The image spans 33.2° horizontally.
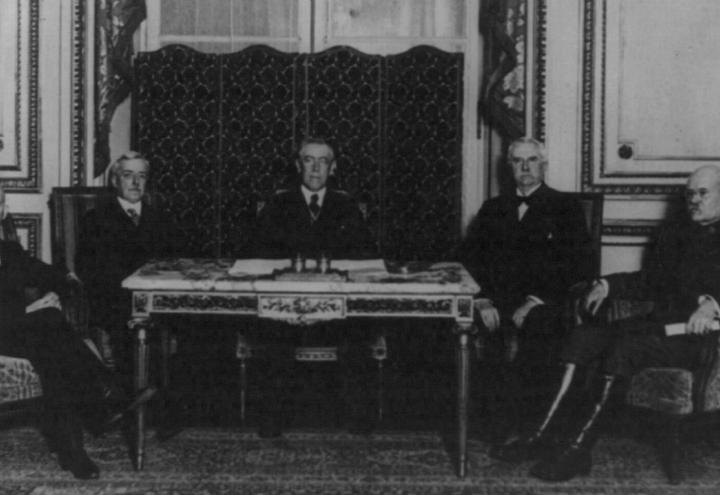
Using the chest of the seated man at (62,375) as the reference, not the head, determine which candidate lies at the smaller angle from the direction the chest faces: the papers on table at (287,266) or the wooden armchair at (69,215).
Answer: the papers on table

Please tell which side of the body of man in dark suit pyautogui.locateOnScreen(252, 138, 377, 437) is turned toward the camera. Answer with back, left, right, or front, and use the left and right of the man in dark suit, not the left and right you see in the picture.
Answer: front

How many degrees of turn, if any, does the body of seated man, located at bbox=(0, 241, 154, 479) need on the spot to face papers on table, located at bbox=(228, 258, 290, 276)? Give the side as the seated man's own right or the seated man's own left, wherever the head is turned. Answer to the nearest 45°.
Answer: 0° — they already face it

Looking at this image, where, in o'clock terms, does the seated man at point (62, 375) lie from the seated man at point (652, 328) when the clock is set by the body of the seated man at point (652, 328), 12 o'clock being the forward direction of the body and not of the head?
the seated man at point (62, 375) is roughly at 1 o'clock from the seated man at point (652, 328).

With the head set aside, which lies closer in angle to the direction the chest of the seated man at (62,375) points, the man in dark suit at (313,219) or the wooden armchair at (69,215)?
the man in dark suit

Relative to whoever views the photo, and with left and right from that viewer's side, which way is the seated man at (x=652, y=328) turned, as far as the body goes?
facing the viewer and to the left of the viewer

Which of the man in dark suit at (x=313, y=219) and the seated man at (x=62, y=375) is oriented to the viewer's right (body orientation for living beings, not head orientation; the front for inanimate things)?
the seated man

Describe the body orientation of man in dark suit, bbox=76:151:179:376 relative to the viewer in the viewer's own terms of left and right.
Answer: facing the viewer and to the right of the viewer

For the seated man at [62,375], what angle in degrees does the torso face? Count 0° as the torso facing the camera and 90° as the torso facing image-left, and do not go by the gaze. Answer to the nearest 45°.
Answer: approximately 270°

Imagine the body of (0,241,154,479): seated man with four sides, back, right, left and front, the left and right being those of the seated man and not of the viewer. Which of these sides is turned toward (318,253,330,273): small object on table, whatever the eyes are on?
front

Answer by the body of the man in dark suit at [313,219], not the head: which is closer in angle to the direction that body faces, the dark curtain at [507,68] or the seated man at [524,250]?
the seated man

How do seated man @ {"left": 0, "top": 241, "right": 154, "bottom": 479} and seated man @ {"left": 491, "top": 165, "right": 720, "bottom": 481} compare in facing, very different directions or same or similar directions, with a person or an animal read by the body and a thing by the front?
very different directions

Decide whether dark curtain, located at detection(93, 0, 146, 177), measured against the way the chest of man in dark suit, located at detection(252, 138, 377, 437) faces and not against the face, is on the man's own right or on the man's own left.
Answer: on the man's own right

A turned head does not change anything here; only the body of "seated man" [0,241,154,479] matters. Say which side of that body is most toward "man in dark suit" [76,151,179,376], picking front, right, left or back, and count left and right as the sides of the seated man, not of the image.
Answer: left

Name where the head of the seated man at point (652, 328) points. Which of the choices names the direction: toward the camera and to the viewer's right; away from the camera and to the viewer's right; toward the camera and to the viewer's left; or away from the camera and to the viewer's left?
toward the camera and to the viewer's left
